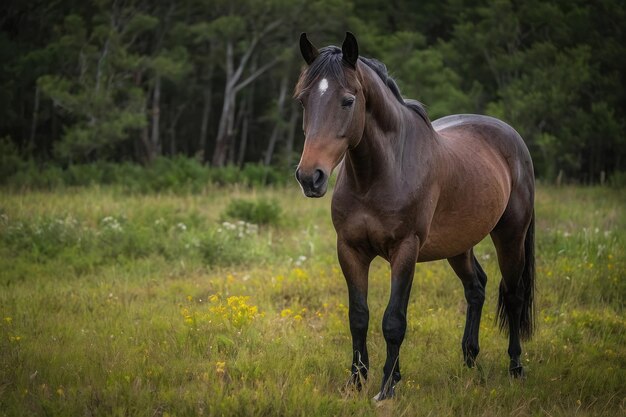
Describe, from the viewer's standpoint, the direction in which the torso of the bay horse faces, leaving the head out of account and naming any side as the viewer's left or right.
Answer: facing the viewer and to the left of the viewer
